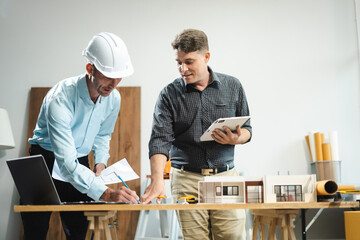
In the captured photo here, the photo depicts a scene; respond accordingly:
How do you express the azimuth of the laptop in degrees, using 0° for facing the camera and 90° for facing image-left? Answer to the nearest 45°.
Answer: approximately 225°

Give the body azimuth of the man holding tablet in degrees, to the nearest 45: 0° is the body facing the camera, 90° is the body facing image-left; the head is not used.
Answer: approximately 0°

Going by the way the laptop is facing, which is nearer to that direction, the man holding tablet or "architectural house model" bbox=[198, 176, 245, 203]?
the man holding tablet

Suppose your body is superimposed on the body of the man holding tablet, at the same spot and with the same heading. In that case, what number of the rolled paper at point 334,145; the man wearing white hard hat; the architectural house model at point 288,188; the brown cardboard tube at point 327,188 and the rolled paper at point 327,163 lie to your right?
1

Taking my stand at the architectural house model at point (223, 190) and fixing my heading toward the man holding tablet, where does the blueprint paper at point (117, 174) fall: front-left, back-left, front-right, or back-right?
front-left

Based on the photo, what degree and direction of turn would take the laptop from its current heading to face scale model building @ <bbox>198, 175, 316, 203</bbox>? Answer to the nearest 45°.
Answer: approximately 45° to its right

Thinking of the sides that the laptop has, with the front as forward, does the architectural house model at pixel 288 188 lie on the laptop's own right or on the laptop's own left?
on the laptop's own right

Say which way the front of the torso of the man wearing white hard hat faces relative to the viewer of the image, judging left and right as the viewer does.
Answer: facing the viewer and to the right of the viewer

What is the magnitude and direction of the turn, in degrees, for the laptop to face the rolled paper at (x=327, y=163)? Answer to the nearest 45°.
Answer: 0° — it already faces it

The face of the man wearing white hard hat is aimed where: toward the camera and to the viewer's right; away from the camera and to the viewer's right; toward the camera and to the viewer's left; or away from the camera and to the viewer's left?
toward the camera and to the viewer's right

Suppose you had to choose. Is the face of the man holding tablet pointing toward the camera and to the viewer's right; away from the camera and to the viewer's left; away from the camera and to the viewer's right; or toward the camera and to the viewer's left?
toward the camera and to the viewer's left

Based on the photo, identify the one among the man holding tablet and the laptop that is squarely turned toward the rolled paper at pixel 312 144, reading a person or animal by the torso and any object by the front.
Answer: the laptop

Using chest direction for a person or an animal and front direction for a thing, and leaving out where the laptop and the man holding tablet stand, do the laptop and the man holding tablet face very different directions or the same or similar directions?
very different directions

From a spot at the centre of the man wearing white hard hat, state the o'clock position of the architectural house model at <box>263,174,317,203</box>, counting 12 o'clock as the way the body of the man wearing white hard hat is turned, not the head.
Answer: The architectural house model is roughly at 12 o'clock from the man wearing white hard hat.

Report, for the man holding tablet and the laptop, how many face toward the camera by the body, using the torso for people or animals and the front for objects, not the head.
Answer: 1

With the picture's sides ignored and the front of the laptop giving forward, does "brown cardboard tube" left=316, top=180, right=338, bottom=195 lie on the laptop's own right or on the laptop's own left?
on the laptop's own right

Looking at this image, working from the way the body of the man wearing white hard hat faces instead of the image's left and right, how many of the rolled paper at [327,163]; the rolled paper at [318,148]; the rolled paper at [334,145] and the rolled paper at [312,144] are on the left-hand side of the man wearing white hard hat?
4

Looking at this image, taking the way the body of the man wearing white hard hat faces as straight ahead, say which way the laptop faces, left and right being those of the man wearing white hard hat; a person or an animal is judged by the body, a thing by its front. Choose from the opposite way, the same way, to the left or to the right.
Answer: to the left

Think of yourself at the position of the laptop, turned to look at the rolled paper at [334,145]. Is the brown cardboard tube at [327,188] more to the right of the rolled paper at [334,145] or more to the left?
right
